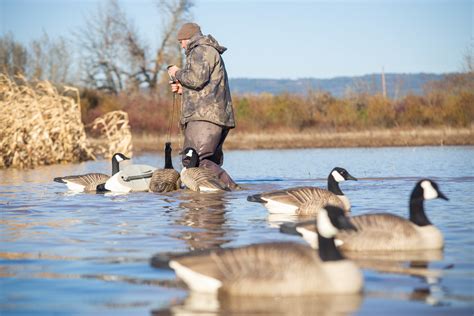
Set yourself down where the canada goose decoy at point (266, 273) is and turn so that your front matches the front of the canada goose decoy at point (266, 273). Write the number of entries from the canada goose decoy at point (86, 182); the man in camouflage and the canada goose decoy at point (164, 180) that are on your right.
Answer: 0

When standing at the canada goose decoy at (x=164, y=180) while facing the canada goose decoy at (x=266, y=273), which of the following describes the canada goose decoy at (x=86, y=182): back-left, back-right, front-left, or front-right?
back-right

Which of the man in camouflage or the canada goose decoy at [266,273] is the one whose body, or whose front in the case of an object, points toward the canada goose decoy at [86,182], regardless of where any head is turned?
the man in camouflage

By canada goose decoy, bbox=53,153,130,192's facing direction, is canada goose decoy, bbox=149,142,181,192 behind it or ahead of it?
ahead

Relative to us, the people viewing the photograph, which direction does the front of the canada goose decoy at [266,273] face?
facing to the right of the viewer

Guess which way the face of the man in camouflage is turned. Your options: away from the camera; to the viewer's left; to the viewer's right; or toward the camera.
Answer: to the viewer's left

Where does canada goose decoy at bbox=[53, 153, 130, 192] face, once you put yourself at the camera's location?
facing to the right of the viewer

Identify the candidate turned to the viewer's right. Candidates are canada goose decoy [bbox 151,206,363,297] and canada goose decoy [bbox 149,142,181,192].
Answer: canada goose decoy [bbox 151,206,363,297]

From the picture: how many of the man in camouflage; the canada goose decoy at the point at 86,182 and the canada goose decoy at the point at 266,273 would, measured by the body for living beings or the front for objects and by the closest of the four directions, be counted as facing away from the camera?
0

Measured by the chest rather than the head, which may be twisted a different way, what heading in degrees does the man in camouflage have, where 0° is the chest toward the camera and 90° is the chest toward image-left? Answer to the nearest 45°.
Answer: approximately 90°

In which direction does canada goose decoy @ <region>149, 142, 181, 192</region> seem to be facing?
away from the camera

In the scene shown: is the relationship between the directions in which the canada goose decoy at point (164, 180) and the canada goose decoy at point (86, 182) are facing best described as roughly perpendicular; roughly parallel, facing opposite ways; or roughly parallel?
roughly perpendicular

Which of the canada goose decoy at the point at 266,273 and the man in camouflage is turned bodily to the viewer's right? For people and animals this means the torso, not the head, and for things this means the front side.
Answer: the canada goose decoy

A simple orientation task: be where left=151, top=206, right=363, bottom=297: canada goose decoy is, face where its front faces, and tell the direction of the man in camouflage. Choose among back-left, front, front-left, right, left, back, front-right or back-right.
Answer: left

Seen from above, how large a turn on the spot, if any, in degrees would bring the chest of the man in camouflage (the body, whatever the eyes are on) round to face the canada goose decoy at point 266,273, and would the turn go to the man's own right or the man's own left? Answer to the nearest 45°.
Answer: approximately 90° to the man's own left

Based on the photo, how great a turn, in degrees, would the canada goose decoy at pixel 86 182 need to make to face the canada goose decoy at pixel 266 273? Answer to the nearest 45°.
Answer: approximately 90° to its right

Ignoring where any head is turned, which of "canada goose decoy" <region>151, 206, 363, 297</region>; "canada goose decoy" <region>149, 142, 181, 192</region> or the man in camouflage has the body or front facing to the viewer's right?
"canada goose decoy" <region>151, 206, 363, 297</region>
